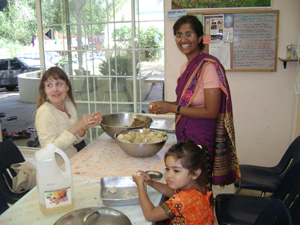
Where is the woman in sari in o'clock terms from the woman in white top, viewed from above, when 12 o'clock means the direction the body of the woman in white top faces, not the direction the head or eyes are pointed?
The woman in sari is roughly at 11 o'clock from the woman in white top.

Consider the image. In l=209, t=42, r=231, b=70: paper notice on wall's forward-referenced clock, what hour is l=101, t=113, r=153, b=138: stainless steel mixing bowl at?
The stainless steel mixing bowl is roughly at 1 o'clock from the paper notice on wall.

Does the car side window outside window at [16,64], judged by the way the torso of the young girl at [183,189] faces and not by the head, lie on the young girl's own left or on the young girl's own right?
on the young girl's own right

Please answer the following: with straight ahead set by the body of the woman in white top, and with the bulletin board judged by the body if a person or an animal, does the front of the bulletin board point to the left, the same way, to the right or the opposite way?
to the right

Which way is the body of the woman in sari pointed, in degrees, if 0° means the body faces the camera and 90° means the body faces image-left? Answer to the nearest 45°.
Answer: approximately 45°
